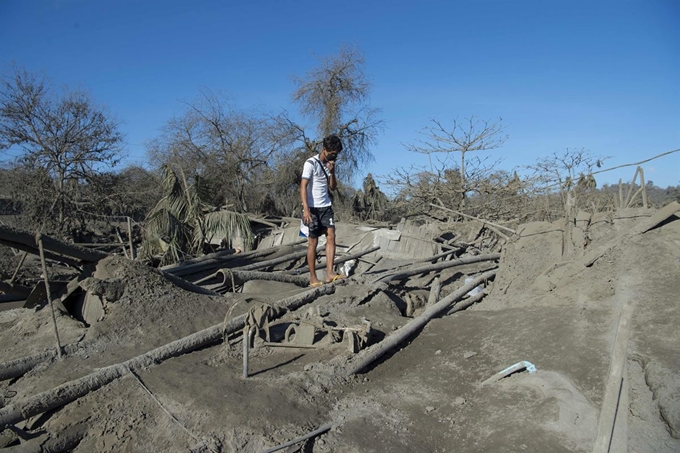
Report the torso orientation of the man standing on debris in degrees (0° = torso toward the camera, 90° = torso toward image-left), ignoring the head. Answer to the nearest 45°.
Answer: approximately 315°

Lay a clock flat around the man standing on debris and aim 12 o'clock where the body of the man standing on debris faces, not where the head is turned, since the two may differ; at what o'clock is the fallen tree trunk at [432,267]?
The fallen tree trunk is roughly at 9 o'clock from the man standing on debris.

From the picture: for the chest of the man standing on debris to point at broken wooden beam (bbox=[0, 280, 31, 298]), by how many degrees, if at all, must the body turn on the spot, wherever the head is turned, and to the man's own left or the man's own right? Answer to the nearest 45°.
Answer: approximately 135° to the man's own right

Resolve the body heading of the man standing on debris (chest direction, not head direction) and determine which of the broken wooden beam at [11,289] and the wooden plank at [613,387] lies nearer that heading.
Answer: the wooden plank
